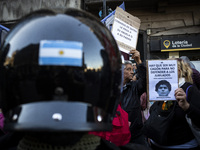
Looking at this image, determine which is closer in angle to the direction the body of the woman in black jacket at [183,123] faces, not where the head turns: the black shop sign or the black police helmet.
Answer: the black police helmet

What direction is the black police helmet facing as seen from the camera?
away from the camera

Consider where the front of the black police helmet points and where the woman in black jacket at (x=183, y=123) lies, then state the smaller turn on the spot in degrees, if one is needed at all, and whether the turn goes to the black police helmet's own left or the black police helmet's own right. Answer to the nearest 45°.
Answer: approximately 45° to the black police helmet's own right

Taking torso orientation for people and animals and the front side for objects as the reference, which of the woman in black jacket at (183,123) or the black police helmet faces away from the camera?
the black police helmet

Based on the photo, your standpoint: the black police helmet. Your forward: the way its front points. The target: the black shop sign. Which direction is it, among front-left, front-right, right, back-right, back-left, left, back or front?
front-right

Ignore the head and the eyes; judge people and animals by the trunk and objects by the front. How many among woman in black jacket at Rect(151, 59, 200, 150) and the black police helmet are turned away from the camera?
1

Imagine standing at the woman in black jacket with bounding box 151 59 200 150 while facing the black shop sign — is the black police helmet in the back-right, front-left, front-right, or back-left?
back-left

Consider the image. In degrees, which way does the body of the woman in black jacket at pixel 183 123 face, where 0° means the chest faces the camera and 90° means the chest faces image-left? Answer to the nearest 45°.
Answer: approximately 45°

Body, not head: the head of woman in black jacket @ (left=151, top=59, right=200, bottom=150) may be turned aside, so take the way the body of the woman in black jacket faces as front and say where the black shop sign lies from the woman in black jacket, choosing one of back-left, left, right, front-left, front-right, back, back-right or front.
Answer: back-right
